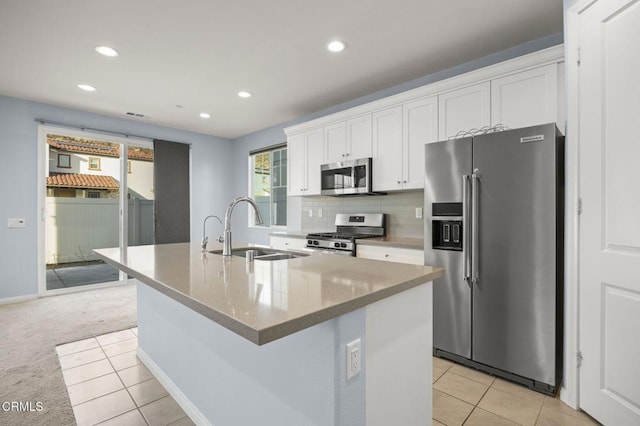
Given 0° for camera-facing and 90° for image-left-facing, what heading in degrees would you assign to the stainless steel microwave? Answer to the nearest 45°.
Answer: approximately 45°

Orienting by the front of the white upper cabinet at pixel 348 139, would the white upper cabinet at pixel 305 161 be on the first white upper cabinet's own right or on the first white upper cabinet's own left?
on the first white upper cabinet's own right

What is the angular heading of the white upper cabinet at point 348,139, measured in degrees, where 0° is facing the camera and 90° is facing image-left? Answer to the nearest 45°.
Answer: approximately 45°

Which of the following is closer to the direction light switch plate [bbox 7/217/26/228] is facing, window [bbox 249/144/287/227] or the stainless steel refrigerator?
the stainless steel refrigerator

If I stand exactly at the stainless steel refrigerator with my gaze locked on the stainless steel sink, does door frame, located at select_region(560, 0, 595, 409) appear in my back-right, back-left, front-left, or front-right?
back-left

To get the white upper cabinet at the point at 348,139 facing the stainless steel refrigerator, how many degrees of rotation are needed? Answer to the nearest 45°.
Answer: approximately 90° to its left
